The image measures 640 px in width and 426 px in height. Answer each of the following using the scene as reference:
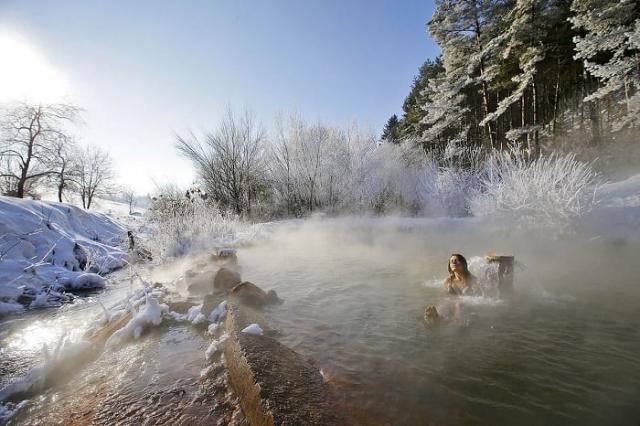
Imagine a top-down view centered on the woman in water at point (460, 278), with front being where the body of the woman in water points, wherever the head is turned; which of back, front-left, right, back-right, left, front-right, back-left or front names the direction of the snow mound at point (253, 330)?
front

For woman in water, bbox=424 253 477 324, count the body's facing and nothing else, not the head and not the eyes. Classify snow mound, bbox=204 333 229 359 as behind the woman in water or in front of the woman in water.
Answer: in front

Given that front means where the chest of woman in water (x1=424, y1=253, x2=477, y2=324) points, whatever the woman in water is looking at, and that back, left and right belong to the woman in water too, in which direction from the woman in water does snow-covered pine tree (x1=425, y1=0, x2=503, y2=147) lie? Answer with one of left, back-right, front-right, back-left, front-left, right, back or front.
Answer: back-right

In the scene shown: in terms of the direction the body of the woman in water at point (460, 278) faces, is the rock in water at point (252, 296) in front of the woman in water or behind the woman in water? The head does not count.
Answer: in front

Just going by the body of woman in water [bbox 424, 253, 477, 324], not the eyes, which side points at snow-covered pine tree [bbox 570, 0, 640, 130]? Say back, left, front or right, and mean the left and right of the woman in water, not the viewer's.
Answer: back

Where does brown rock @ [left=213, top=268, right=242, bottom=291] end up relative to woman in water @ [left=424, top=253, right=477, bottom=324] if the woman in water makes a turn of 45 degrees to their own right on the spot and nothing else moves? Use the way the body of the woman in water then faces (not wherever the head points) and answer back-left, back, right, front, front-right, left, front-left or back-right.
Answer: front

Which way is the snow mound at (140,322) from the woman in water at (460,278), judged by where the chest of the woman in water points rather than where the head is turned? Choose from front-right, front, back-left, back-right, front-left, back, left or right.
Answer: front

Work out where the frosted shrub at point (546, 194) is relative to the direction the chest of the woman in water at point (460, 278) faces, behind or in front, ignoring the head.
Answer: behind

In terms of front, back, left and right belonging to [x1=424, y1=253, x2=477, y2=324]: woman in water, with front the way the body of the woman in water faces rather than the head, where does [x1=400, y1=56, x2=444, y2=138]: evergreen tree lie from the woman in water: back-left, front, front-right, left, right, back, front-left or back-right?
back-right

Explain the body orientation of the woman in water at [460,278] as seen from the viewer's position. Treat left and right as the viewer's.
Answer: facing the viewer and to the left of the viewer
